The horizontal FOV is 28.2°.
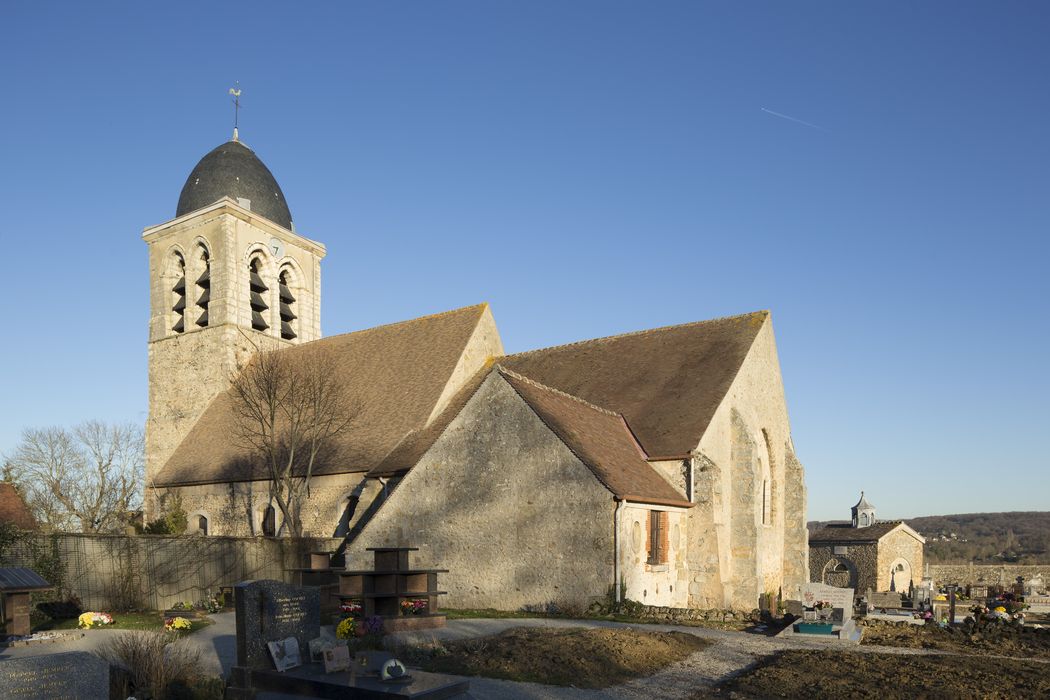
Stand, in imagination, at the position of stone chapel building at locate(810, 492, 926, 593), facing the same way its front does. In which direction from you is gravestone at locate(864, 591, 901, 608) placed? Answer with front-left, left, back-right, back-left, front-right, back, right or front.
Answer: front-right

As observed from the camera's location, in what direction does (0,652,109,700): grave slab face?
facing the viewer and to the right of the viewer

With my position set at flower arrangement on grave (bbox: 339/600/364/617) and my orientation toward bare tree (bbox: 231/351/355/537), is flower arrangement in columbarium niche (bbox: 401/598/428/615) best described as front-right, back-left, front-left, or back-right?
back-right

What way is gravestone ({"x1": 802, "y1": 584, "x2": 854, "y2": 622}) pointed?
toward the camera

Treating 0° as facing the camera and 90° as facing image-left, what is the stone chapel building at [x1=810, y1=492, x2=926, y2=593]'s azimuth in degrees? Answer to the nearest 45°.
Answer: approximately 315°

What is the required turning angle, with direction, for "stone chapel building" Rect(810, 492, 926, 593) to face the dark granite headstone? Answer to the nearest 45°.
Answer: approximately 45° to its right

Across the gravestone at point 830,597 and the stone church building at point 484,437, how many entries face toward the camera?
1

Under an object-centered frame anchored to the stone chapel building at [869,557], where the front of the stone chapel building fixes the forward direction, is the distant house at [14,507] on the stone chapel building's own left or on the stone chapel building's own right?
on the stone chapel building's own right

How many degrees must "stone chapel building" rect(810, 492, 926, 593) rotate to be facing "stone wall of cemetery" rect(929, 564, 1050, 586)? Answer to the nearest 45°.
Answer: approximately 90° to its left

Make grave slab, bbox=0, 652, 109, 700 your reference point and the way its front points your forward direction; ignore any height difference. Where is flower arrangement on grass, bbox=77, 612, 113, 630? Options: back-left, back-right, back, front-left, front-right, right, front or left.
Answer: back-left
